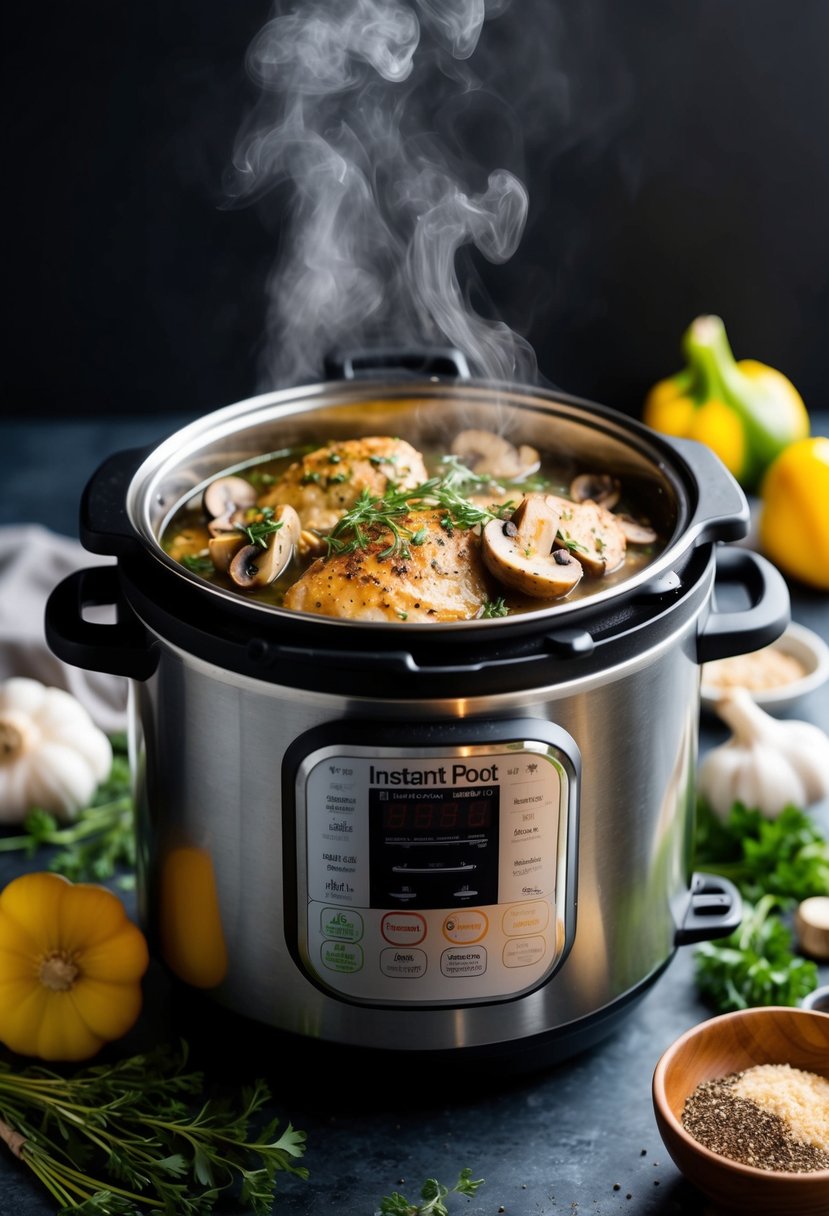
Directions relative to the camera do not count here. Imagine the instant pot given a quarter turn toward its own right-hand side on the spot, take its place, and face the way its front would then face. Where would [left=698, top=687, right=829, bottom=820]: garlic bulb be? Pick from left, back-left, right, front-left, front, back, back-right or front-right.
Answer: back-right

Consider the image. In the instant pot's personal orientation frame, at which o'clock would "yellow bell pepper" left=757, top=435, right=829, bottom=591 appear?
The yellow bell pepper is roughly at 7 o'clock from the instant pot.

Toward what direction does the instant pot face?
toward the camera

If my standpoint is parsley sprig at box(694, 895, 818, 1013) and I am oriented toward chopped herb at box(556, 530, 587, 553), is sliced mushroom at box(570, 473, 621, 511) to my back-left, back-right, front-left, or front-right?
front-right

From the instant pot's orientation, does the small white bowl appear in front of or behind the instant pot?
behind

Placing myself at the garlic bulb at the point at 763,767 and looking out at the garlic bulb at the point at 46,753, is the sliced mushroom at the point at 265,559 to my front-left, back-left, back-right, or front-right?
front-left

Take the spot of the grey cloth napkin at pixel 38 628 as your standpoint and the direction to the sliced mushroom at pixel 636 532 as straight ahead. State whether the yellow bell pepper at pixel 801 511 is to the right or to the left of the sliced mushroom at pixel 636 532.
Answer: left

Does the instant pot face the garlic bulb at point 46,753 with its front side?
no

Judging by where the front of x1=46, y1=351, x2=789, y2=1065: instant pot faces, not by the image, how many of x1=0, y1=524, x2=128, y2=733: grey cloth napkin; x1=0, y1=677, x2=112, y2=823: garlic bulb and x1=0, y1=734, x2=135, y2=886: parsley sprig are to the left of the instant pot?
0
